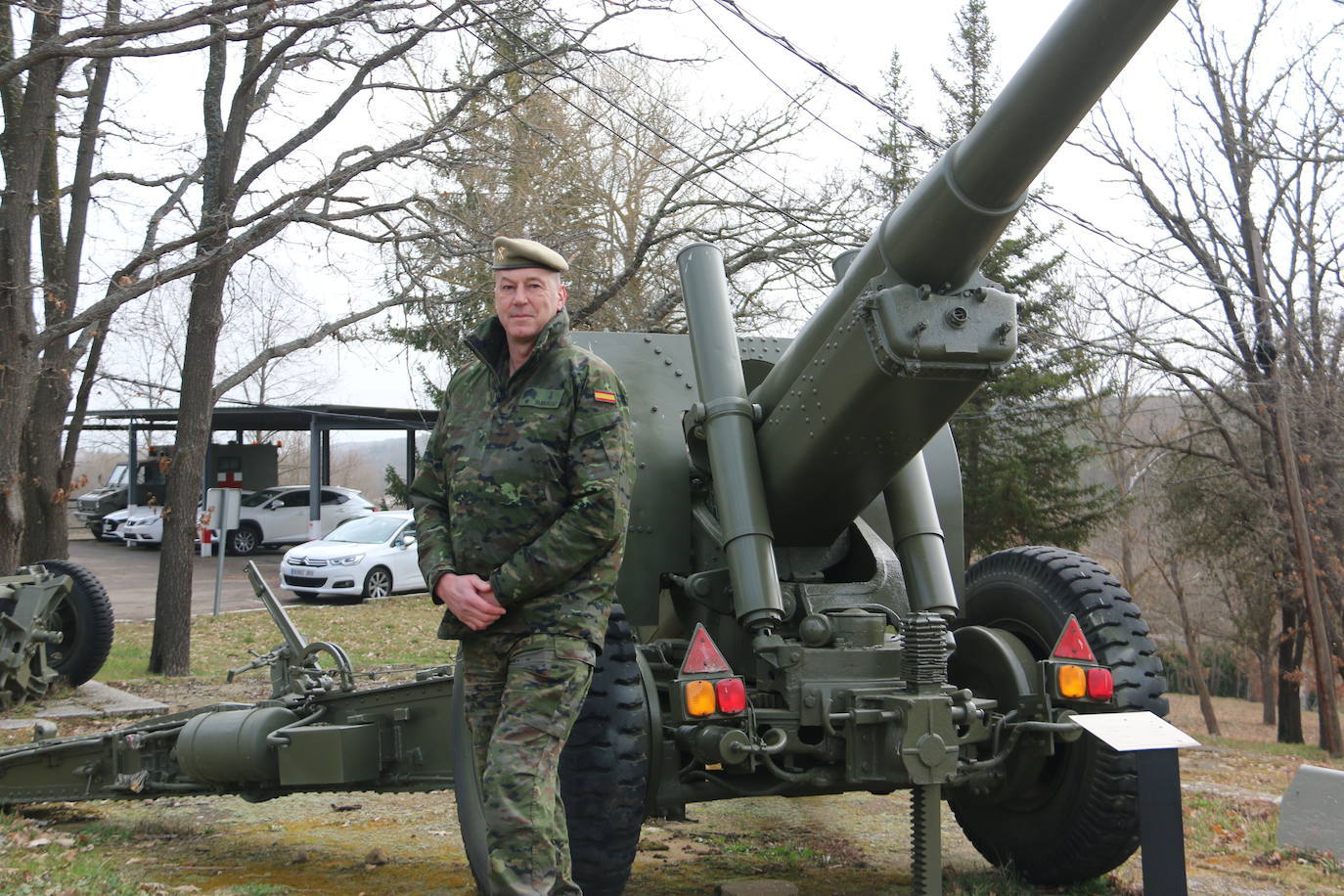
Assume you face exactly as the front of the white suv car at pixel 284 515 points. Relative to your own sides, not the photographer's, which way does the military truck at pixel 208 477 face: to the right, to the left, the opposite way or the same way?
the same way

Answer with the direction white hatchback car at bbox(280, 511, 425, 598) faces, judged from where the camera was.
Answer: facing the viewer and to the left of the viewer

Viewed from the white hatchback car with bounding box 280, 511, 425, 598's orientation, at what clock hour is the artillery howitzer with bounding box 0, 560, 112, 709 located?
The artillery howitzer is roughly at 11 o'clock from the white hatchback car.

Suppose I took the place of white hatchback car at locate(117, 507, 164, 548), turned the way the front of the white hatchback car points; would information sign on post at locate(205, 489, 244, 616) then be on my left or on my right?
on my left

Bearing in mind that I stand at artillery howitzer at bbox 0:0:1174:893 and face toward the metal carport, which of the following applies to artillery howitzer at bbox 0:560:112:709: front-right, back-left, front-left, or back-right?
front-left

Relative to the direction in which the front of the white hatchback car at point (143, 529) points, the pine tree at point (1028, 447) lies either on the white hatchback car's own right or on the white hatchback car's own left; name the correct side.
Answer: on the white hatchback car's own left

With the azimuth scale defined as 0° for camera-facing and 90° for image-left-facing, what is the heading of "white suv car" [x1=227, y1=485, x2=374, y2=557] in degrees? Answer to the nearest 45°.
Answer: approximately 45°

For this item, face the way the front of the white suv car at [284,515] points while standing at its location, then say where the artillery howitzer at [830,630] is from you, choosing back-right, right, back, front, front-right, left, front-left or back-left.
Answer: front-left

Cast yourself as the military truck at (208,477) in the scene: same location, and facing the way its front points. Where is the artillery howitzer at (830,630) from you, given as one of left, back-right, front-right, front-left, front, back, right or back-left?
front-left

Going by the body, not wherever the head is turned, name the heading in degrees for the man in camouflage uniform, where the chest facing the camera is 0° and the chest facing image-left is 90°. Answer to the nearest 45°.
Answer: approximately 45°

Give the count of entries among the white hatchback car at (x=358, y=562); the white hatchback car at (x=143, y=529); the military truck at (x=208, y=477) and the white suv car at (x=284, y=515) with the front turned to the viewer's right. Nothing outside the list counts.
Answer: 0

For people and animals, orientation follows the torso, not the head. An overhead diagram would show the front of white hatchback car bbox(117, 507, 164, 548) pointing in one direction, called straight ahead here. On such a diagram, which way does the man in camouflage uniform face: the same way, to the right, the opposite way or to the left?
the same way

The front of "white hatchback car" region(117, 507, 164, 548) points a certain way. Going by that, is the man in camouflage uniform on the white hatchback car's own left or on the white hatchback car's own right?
on the white hatchback car's own left

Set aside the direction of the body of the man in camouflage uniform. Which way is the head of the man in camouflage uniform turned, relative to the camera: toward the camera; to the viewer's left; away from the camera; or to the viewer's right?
toward the camera
